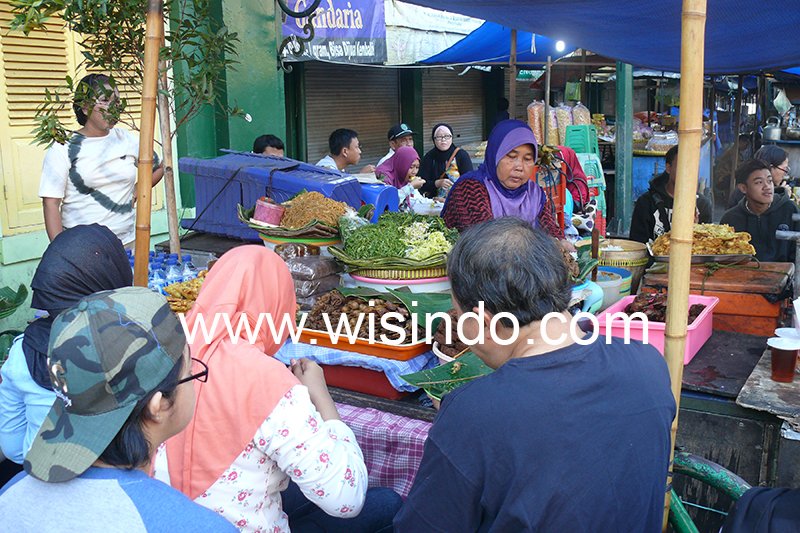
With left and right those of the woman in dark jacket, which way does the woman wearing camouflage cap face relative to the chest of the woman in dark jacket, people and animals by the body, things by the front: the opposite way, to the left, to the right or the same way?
the opposite way

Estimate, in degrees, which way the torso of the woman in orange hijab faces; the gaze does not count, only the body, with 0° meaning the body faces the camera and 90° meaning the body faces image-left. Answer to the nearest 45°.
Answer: approximately 225°

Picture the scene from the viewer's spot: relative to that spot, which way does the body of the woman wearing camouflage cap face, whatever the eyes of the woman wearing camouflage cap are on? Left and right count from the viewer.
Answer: facing away from the viewer and to the right of the viewer

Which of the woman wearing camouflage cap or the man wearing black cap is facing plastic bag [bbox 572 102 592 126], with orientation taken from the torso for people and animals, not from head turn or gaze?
the woman wearing camouflage cap

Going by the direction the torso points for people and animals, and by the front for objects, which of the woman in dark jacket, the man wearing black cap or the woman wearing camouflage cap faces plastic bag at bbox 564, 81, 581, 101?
the woman wearing camouflage cap

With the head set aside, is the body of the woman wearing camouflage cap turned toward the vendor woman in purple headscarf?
yes

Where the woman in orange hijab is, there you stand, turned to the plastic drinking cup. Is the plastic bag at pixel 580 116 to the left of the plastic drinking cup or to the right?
left

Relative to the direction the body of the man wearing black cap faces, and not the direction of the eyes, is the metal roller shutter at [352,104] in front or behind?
behind
